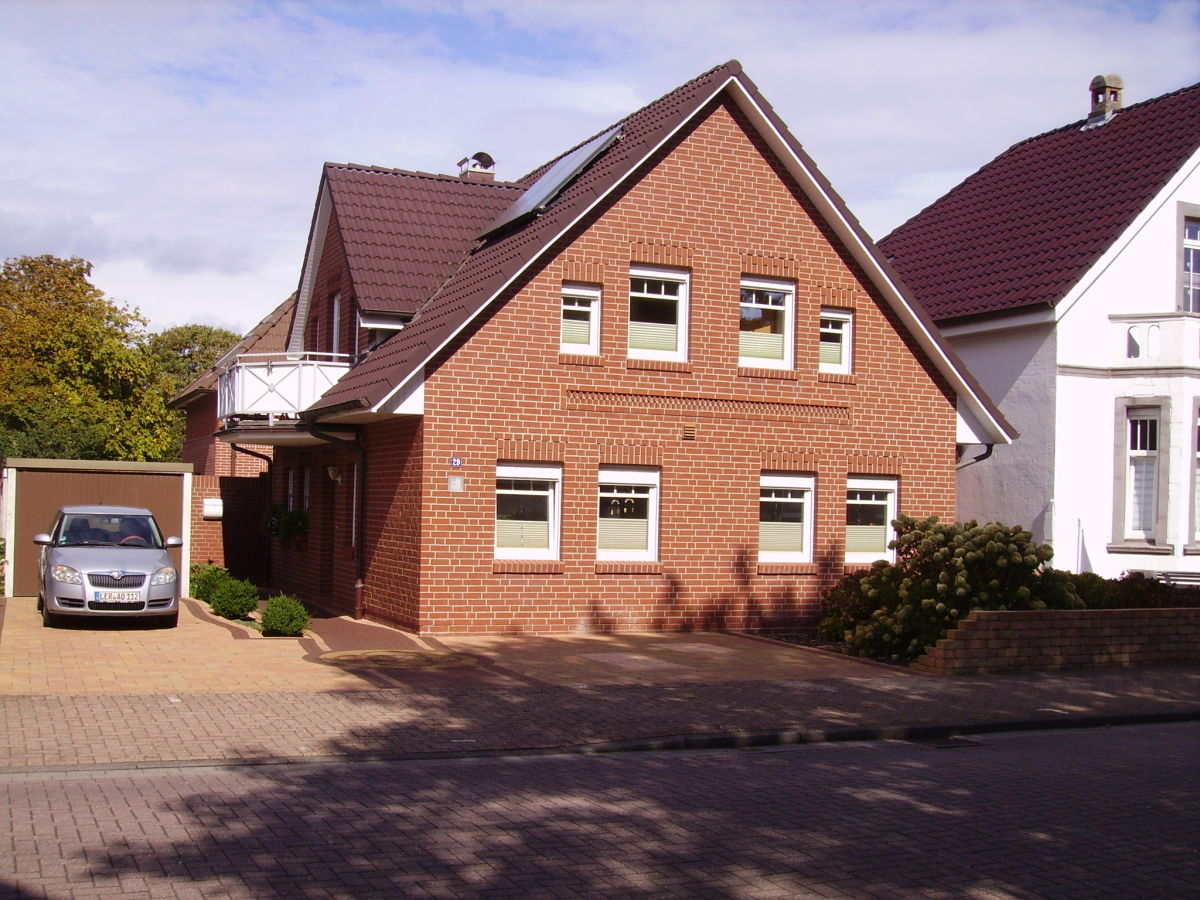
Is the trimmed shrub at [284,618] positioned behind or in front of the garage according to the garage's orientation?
in front

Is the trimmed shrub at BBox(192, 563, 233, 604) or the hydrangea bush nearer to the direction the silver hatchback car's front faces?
the hydrangea bush

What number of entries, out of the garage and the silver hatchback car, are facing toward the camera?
2

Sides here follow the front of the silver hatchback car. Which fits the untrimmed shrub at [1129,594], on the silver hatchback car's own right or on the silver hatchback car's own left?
on the silver hatchback car's own left

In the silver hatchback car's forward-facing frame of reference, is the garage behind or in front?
behind

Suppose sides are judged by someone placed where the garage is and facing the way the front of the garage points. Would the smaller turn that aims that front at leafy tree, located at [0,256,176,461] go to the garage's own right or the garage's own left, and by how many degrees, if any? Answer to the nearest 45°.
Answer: approximately 180°

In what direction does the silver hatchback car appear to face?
toward the camera

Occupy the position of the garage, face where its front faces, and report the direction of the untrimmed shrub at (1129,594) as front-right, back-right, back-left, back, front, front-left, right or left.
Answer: front-left

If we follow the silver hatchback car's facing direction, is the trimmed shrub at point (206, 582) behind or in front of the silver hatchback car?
behind

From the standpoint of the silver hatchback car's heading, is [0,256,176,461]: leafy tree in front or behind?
behind

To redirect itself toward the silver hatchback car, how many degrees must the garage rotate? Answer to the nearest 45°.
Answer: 0° — it already faces it

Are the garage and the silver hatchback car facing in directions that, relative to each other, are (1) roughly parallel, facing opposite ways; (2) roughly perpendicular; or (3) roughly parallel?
roughly parallel

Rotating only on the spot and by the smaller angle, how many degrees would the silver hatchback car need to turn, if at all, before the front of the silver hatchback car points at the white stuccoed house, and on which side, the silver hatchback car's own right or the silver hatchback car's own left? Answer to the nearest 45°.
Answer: approximately 90° to the silver hatchback car's own left
